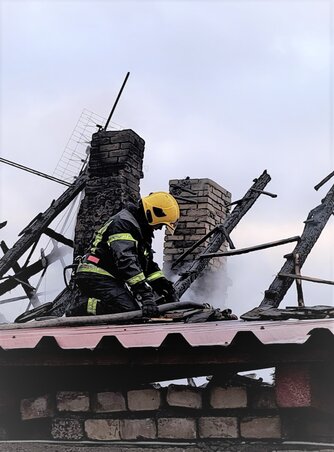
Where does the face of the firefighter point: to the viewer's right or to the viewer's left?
to the viewer's right

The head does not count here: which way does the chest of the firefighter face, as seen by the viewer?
to the viewer's right

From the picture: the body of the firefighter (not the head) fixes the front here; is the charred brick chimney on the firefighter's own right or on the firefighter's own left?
on the firefighter's own left
